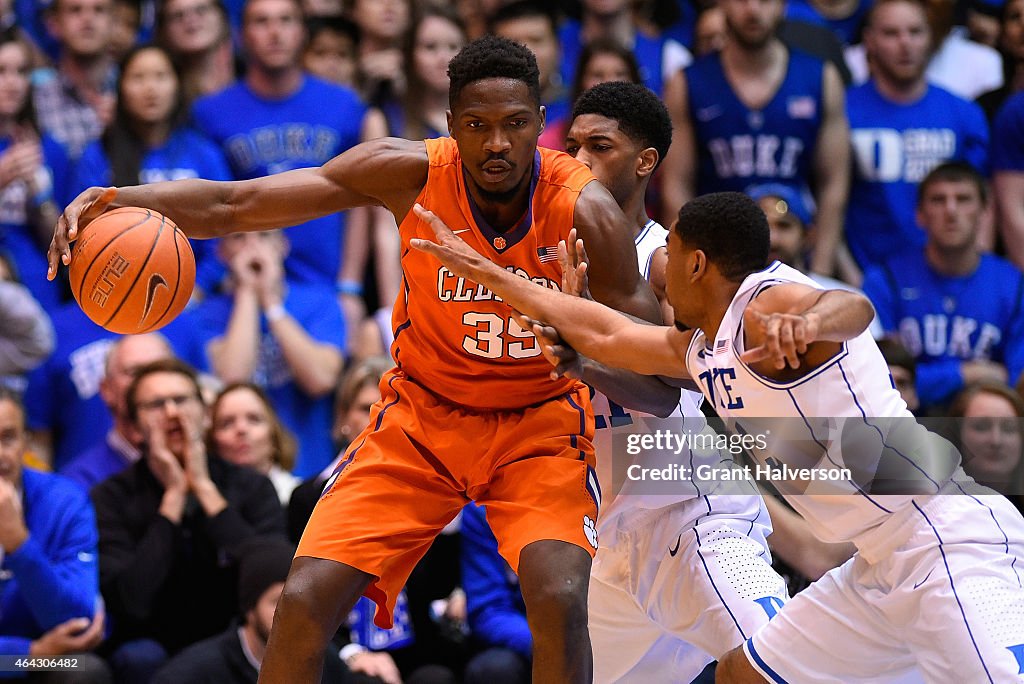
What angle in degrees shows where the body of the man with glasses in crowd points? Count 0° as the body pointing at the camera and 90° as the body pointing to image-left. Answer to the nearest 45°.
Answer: approximately 0°

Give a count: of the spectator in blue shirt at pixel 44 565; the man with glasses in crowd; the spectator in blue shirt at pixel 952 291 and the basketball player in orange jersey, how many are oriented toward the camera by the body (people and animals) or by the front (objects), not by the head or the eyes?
4

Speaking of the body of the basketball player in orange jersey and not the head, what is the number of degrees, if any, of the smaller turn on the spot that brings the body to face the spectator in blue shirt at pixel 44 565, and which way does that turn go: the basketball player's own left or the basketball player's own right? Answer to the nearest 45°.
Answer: approximately 135° to the basketball player's own right

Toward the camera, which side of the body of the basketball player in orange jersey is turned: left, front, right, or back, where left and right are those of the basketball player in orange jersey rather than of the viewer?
front

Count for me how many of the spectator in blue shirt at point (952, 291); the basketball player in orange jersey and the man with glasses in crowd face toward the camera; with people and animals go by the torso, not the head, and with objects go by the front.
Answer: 3

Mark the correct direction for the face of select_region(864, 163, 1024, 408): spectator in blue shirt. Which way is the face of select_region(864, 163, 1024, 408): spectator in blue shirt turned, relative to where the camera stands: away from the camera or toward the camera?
toward the camera

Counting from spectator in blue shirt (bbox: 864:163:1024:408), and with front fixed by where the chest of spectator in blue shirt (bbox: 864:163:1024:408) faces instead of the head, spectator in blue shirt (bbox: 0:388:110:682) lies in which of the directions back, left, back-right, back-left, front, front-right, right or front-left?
front-right

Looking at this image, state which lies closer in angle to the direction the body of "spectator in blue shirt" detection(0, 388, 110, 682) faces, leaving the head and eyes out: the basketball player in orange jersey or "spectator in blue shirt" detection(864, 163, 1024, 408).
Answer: the basketball player in orange jersey

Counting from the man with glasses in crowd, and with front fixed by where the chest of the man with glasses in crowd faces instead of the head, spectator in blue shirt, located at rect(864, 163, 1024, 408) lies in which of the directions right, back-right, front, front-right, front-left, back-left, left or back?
left

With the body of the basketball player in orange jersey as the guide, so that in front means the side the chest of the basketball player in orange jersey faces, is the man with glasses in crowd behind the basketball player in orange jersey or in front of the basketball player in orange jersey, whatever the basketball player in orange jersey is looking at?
behind

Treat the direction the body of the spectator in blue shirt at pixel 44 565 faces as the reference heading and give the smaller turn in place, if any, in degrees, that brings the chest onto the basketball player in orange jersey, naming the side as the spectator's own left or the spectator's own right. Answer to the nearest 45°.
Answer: approximately 45° to the spectator's own left
